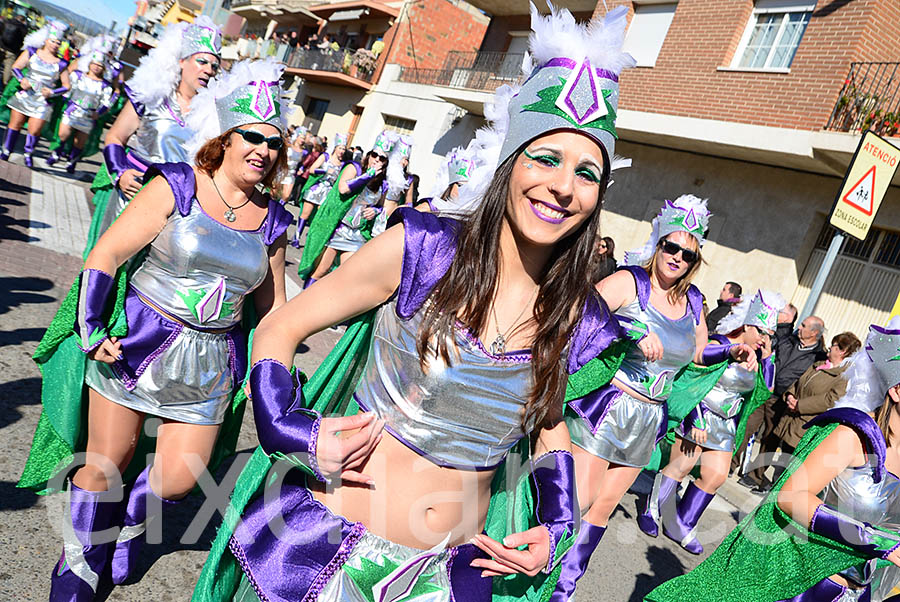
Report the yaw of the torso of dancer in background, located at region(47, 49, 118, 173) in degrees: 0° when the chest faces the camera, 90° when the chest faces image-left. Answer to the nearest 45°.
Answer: approximately 0°

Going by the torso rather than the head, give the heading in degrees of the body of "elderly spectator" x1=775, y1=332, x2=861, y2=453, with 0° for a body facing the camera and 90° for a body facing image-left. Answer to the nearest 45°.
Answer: approximately 45°

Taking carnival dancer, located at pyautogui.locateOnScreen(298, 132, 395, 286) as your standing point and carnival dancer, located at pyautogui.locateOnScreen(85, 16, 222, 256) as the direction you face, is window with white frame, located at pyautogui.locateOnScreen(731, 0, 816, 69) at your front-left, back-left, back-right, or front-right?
back-left

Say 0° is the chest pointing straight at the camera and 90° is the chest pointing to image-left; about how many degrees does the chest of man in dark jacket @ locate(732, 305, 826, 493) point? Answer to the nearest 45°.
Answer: approximately 45°

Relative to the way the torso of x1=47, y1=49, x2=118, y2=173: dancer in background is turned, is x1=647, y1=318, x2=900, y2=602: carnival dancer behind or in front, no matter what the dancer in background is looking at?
in front

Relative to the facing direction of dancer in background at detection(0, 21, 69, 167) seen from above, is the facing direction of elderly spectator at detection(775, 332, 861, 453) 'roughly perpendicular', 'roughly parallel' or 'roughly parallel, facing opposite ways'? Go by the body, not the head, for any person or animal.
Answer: roughly perpendicular

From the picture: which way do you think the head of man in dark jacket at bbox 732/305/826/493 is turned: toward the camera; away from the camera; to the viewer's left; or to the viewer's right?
to the viewer's left

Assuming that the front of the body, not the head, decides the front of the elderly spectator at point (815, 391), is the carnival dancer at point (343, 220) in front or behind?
in front
